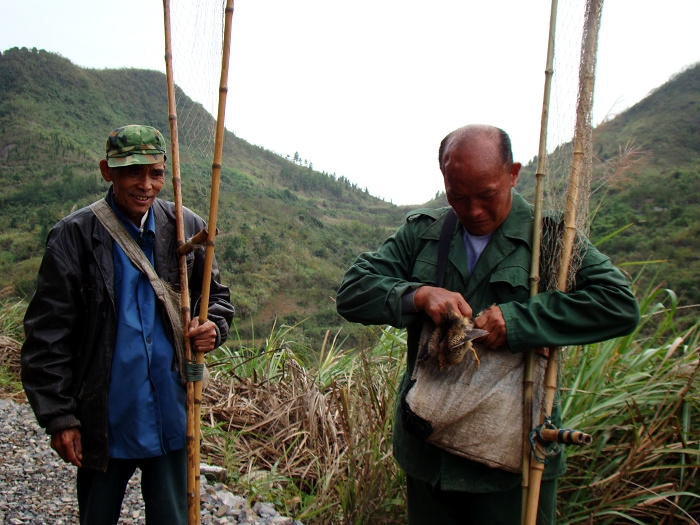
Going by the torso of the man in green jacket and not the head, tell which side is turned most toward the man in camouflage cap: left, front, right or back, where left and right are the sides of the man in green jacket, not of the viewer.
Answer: right

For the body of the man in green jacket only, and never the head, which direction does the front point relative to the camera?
toward the camera
